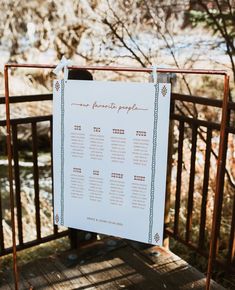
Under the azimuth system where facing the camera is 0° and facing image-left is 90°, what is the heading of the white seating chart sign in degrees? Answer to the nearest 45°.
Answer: approximately 45°
